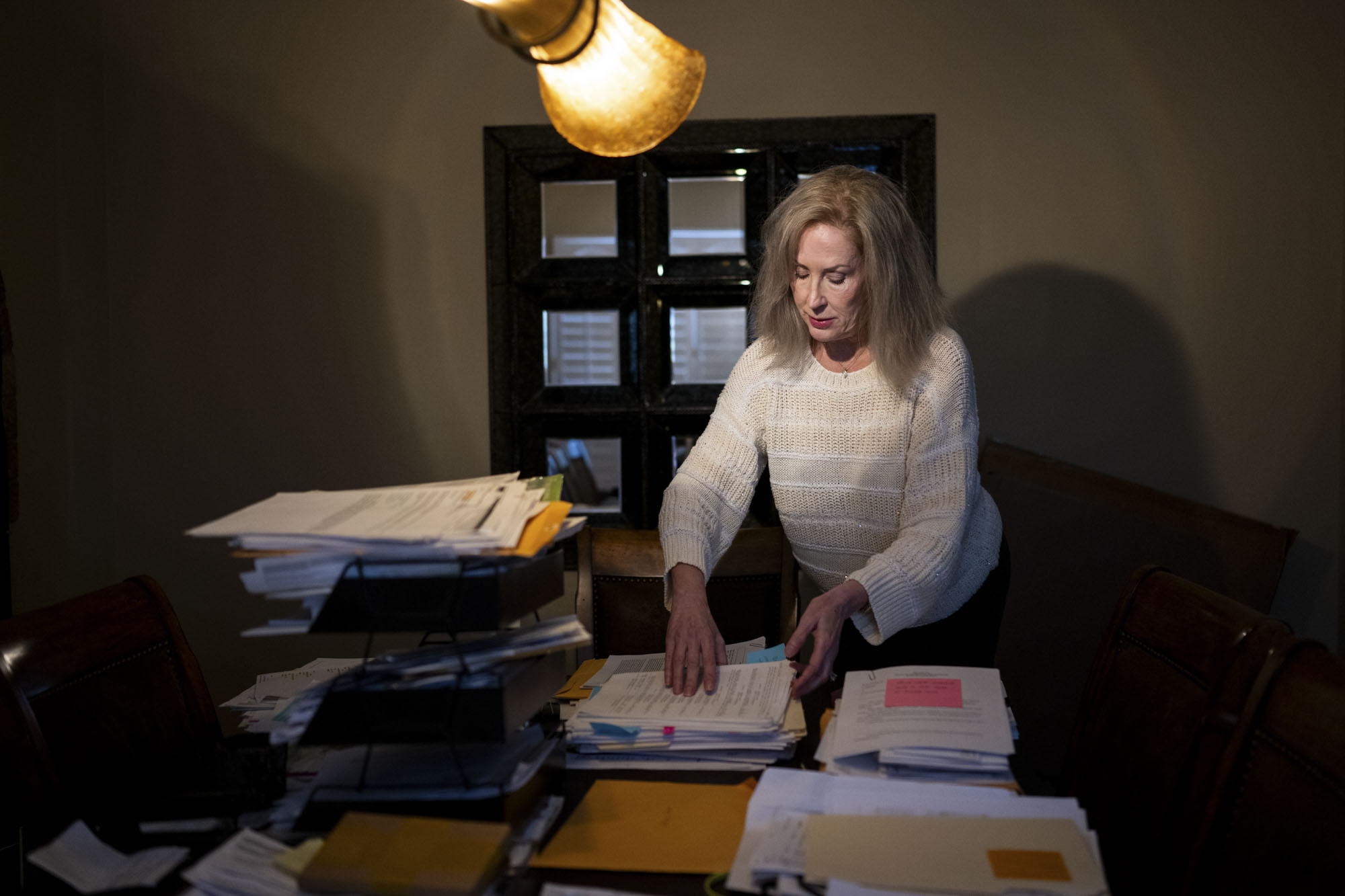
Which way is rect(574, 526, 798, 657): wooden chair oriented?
toward the camera

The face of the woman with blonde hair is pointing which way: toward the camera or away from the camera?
toward the camera

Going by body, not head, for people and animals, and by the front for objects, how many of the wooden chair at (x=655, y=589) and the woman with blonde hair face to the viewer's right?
0

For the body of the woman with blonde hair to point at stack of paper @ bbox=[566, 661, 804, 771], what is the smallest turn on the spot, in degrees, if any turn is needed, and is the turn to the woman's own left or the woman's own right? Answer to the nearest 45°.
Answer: approximately 45° to the woman's own left

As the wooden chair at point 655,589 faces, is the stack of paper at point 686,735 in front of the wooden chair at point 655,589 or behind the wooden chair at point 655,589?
in front

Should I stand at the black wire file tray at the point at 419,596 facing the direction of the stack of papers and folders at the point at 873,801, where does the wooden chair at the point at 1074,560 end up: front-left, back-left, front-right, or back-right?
front-left

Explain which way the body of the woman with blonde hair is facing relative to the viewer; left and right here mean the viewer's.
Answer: facing the viewer and to the left of the viewer

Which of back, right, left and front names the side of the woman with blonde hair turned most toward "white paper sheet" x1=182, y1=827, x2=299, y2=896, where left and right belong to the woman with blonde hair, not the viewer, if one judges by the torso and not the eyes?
front

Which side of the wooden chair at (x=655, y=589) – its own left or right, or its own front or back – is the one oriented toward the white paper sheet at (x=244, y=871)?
front

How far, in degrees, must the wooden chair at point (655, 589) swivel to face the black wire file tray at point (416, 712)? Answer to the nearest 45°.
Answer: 0° — it already faces it
